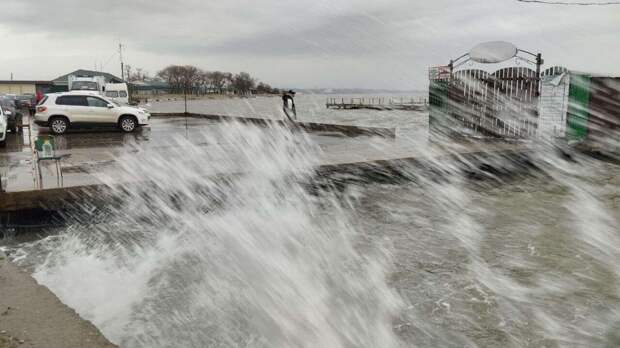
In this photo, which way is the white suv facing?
to the viewer's right

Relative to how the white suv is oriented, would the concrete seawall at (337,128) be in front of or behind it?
in front

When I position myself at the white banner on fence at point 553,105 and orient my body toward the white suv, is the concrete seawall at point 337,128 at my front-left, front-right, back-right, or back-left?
front-right

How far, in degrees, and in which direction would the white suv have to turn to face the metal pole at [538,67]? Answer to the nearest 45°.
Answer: approximately 45° to its right

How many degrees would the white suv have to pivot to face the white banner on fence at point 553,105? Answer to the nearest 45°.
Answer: approximately 45° to its right
